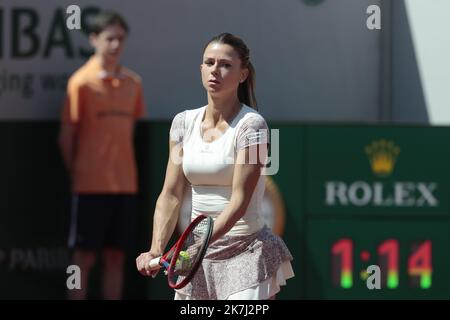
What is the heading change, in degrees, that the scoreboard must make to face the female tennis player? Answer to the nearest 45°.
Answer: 0° — it already faces them

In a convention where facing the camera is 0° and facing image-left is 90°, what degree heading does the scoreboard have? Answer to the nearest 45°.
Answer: approximately 0°

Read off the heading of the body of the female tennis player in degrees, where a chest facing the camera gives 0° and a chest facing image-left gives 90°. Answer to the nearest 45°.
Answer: approximately 45°

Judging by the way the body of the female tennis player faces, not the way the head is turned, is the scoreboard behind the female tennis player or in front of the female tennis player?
behind
